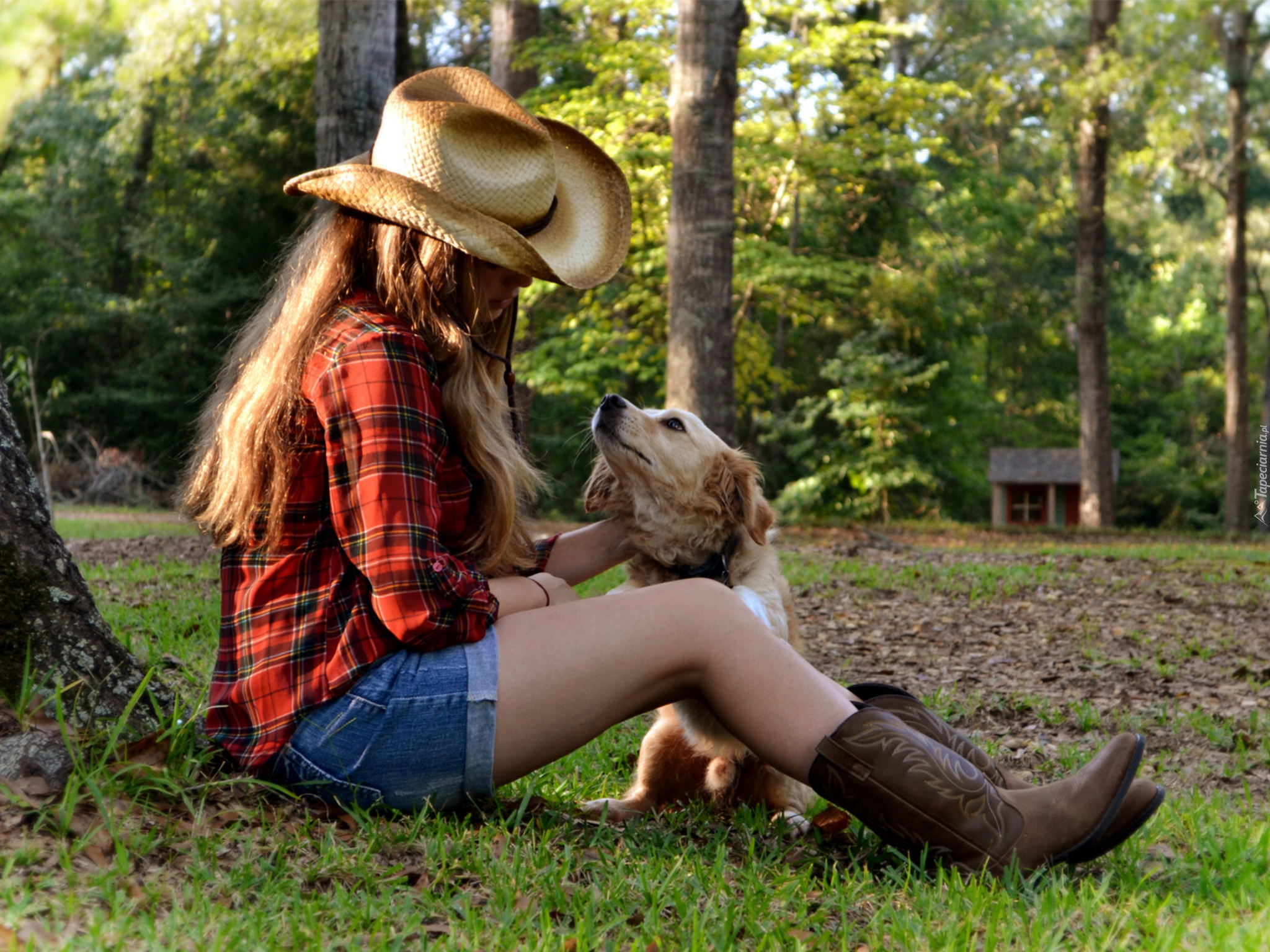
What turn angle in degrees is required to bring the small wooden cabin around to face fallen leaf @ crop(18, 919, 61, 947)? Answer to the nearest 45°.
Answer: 0° — it already faces it

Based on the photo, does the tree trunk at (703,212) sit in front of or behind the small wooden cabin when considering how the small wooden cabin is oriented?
in front

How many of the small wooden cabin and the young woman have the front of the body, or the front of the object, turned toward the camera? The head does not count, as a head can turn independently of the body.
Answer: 1

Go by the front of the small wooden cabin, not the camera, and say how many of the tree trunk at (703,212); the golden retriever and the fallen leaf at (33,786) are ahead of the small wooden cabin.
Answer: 3

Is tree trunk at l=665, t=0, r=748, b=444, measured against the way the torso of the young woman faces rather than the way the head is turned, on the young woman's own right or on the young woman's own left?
on the young woman's own left

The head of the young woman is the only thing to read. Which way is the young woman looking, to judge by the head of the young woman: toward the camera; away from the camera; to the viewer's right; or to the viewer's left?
to the viewer's right

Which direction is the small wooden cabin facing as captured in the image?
toward the camera

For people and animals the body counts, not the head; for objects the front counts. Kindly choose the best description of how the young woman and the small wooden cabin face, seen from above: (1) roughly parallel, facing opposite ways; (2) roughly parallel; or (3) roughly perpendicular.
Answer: roughly perpendicular

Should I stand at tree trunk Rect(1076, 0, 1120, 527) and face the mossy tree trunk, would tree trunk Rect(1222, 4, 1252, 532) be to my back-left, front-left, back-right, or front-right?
back-left

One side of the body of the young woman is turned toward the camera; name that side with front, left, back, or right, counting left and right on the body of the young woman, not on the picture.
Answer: right

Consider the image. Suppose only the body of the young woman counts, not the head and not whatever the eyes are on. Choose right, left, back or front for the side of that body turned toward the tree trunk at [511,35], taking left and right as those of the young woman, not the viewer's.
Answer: left
